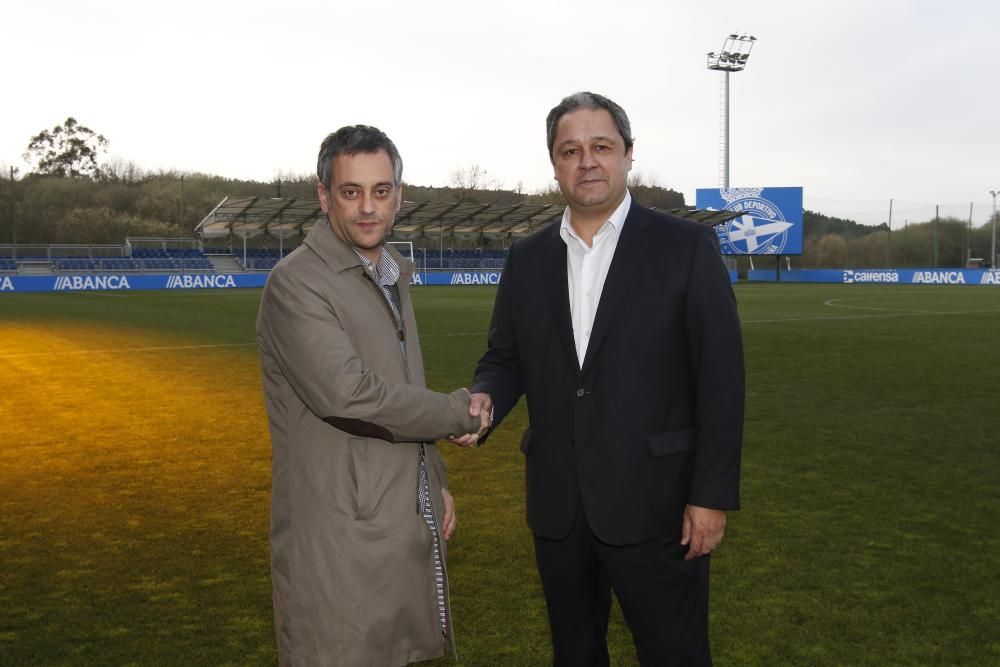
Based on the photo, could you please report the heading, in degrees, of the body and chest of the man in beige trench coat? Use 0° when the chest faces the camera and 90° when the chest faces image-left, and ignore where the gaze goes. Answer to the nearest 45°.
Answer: approximately 315°
